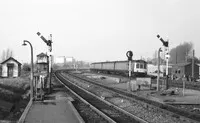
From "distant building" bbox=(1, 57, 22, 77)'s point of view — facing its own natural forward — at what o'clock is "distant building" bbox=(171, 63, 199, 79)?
"distant building" bbox=(171, 63, 199, 79) is roughly at 9 o'clock from "distant building" bbox=(1, 57, 22, 77).

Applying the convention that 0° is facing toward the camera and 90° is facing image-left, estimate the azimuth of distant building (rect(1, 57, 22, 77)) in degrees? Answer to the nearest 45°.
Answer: approximately 0°
